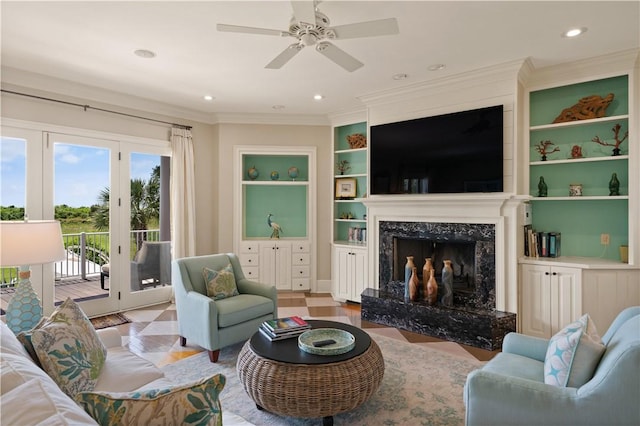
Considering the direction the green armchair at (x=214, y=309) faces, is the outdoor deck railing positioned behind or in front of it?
behind

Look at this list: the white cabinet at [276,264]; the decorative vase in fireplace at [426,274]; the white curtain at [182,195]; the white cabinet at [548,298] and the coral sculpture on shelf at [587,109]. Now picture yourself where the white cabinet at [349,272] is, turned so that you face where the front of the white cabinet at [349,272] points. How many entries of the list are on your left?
3

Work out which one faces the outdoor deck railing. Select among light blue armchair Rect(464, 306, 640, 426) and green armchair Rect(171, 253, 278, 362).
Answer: light blue armchair Rect(464, 306, 640, 426)

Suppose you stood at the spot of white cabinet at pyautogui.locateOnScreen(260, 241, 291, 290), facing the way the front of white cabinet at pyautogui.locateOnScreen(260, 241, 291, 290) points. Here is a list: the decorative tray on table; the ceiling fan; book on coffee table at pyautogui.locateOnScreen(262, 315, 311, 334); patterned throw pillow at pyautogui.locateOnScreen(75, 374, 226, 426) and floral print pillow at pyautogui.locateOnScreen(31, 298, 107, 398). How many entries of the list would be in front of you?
5

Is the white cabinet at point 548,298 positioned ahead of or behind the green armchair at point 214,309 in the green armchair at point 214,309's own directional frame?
ahead

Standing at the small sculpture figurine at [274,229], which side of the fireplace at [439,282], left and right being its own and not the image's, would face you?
right

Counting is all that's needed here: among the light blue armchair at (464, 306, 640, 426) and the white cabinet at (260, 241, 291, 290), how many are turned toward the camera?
1

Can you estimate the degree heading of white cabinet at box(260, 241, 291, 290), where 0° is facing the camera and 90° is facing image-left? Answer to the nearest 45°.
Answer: approximately 0°

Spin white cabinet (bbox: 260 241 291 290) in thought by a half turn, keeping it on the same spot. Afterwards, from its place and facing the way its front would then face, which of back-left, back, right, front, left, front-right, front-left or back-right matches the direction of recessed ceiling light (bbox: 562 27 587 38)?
back-right

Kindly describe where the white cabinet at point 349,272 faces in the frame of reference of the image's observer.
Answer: facing the viewer and to the left of the viewer

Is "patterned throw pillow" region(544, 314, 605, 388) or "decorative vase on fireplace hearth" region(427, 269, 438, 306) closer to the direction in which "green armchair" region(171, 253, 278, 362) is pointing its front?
the patterned throw pillow

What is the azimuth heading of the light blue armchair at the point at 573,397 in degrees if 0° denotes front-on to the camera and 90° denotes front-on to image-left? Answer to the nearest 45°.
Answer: approximately 90°

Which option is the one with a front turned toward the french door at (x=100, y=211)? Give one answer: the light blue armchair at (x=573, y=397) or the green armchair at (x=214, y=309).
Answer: the light blue armchair at (x=573, y=397)

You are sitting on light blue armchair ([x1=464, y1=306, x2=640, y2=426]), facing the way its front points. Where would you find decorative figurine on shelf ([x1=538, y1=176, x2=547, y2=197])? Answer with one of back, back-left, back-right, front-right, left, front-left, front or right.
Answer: right
